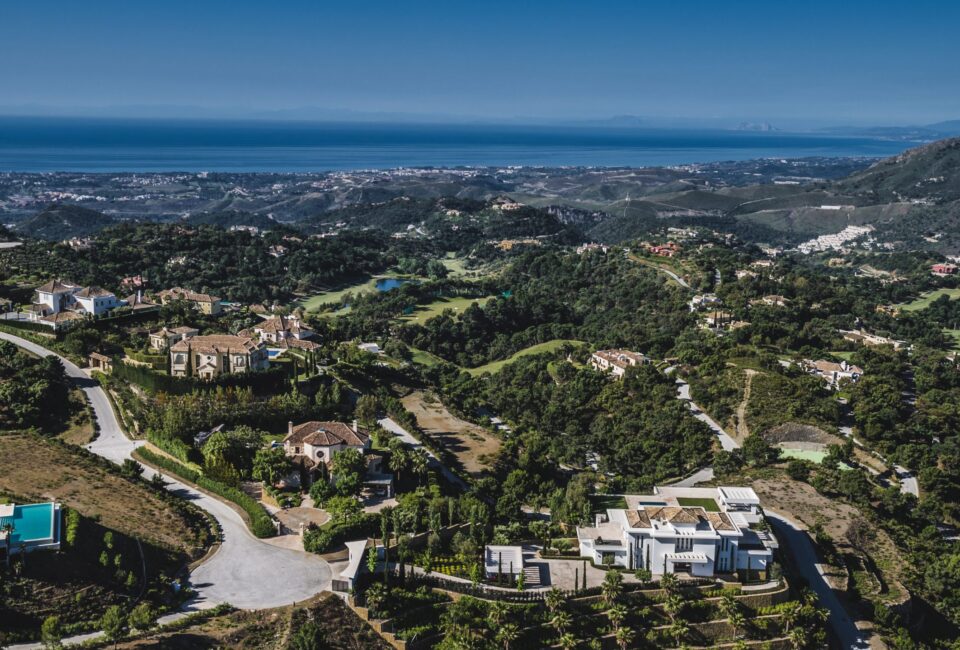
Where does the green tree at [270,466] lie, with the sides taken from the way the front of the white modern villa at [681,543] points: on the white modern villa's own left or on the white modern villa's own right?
on the white modern villa's own right

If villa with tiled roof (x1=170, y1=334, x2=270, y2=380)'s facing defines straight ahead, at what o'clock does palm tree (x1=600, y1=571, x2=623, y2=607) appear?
The palm tree is roughly at 11 o'clock from the villa with tiled roof.

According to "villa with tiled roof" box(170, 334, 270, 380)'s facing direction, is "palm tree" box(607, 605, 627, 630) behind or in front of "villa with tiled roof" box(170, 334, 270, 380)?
in front

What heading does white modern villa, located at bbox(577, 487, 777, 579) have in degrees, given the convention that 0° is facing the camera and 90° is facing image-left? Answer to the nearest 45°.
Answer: approximately 0°

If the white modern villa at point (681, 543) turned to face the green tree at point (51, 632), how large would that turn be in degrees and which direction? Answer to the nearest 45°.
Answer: approximately 45° to its right

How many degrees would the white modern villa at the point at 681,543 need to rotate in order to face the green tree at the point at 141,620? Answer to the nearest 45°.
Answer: approximately 45° to its right

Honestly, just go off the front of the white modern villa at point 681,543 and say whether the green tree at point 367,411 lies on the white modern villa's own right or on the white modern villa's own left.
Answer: on the white modern villa's own right

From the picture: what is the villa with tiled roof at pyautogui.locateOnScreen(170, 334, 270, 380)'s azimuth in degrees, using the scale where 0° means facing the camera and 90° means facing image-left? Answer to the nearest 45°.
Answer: approximately 0°

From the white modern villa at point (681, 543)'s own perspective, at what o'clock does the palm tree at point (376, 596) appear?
The palm tree is roughly at 2 o'clock from the white modern villa.

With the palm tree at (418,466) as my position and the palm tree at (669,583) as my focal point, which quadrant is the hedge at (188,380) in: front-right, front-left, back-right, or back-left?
back-right

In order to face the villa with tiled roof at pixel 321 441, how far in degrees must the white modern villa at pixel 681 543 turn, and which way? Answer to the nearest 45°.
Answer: approximately 90° to its right

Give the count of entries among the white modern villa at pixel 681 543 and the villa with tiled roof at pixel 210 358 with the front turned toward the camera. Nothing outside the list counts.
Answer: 2

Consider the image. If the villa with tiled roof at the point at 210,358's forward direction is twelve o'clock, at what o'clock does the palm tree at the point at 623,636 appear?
The palm tree is roughly at 11 o'clock from the villa with tiled roof.

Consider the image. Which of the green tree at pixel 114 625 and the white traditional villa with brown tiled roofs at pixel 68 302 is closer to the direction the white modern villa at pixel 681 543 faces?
the green tree
